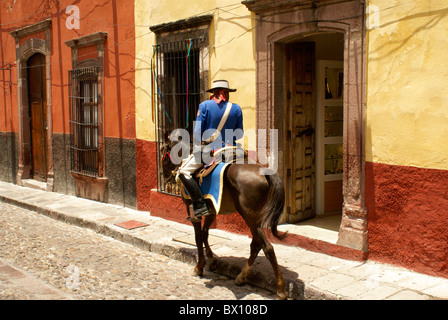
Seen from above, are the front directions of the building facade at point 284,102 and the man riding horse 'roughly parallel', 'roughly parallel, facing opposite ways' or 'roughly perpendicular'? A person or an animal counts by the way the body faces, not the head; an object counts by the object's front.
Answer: roughly perpendicular

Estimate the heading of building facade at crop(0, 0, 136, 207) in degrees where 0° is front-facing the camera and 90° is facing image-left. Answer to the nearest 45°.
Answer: approximately 45°

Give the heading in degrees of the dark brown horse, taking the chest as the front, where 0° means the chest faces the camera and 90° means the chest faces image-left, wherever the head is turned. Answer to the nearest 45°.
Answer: approximately 135°

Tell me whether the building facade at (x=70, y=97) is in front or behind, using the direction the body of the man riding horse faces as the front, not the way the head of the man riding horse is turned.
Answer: in front

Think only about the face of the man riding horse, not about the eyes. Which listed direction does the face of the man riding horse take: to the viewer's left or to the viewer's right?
to the viewer's left

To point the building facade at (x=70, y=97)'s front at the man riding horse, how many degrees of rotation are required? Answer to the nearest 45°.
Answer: approximately 45° to its left

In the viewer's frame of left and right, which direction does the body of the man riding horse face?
facing away from the viewer and to the left of the viewer

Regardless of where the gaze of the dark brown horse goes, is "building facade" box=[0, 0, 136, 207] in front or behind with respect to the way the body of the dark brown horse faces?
in front

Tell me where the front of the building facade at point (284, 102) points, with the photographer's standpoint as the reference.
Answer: facing the viewer and to the left of the viewer
